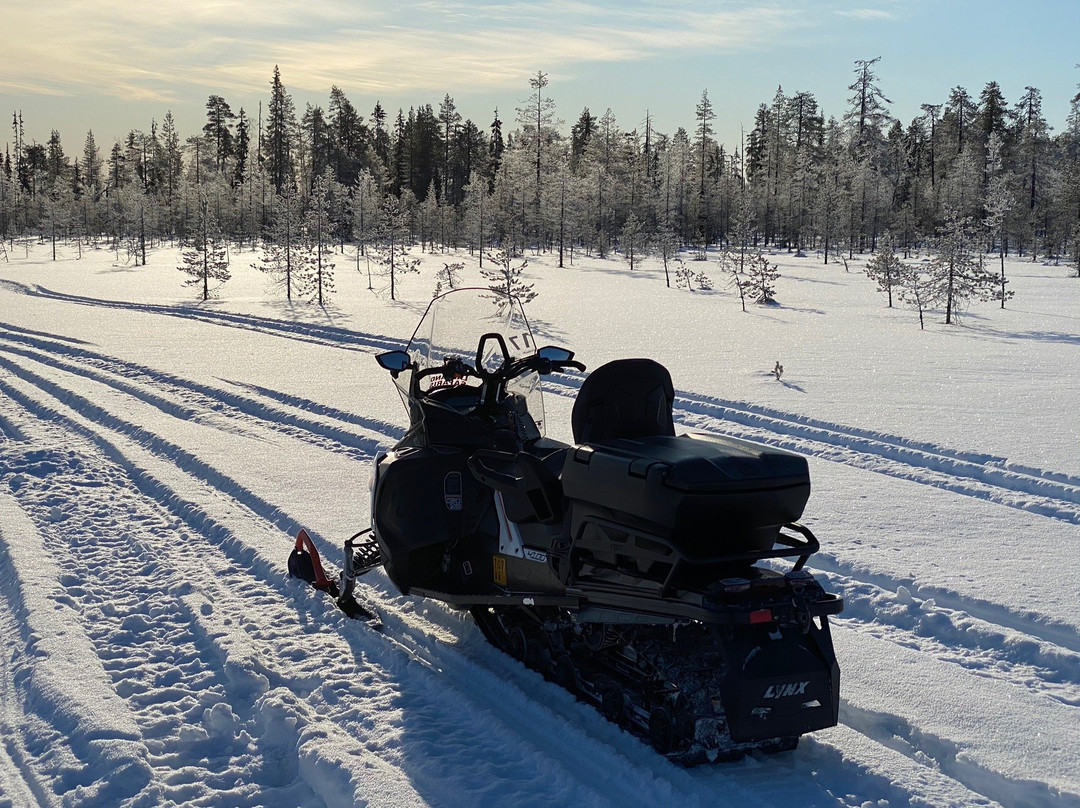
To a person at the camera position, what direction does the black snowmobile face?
facing away from the viewer and to the left of the viewer

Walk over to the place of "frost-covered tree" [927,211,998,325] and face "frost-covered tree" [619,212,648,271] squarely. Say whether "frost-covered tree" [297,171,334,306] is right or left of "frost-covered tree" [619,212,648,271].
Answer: left

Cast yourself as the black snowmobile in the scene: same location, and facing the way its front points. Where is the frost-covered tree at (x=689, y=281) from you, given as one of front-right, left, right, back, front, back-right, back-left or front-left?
front-right

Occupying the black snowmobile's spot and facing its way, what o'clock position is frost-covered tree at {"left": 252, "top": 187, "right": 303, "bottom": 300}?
The frost-covered tree is roughly at 1 o'clock from the black snowmobile.

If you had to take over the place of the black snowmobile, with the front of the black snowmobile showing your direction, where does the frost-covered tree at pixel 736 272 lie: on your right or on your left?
on your right

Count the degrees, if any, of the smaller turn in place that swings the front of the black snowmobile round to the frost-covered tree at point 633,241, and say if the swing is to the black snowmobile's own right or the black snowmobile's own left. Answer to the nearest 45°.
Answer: approximately 45° to the black snowmobile's own right

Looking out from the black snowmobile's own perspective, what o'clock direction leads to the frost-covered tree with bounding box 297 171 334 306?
The frost-covered tree is roughly at 1 o'clock from the black snowmobile.

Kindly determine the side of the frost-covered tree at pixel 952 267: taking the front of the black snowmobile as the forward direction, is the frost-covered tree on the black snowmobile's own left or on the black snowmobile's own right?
on the black snowmobile's own right

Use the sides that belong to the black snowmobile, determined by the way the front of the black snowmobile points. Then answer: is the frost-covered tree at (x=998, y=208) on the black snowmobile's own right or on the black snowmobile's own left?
on the black snowmobile's own right
